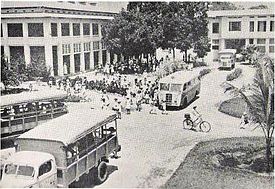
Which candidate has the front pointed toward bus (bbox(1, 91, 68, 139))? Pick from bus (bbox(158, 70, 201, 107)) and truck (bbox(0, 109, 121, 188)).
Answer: bus (bbox(158, 70, 201, 107))

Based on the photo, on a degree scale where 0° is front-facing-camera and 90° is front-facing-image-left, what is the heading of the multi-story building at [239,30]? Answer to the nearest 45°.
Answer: approximately 0°

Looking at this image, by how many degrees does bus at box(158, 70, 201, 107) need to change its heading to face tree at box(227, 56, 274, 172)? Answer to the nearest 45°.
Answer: approximately 45° to its left

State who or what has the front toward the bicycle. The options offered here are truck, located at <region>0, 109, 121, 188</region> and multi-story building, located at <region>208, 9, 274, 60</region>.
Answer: the multi-story building

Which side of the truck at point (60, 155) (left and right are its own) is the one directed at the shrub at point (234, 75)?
back

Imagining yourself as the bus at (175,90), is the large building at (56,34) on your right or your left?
on your right

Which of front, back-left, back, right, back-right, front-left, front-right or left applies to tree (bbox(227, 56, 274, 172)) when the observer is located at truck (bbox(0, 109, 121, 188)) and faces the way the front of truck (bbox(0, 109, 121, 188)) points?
back-left

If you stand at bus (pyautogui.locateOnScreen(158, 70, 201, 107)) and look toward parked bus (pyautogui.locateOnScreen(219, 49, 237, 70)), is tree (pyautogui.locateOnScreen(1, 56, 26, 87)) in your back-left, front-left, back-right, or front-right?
back-left

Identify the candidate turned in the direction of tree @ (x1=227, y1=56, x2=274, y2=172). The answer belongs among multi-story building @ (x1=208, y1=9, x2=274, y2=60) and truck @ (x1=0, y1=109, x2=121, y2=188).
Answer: the multi-story building

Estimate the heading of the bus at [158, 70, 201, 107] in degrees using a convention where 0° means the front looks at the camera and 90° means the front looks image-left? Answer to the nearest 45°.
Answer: approximately 45°

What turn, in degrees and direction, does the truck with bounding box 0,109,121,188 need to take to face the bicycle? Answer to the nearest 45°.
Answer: approximately 180°

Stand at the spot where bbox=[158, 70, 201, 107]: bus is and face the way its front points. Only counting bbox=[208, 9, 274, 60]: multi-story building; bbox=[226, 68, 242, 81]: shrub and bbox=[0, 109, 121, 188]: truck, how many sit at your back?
2
